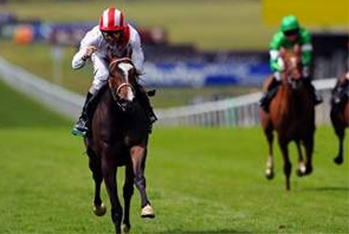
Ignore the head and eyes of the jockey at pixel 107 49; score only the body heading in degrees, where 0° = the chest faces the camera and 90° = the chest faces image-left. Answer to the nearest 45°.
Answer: approximately 0°

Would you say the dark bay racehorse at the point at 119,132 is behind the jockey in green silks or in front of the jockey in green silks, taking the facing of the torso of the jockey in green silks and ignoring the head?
in front

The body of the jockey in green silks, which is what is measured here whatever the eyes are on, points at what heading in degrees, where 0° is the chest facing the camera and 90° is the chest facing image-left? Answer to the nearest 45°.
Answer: approximately 0°

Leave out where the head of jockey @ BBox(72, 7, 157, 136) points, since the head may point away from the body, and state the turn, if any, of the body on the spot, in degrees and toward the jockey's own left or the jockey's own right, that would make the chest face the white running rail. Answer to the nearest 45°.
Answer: approximately 180°

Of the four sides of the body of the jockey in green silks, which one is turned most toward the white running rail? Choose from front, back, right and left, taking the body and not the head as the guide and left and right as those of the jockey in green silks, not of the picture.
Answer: back
